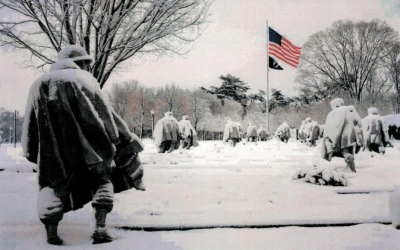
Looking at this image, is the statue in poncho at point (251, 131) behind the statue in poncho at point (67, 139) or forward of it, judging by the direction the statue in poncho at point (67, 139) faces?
forward

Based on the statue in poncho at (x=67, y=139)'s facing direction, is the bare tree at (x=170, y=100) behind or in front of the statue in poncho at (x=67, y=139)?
in front

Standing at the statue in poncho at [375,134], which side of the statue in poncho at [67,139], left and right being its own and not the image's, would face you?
front

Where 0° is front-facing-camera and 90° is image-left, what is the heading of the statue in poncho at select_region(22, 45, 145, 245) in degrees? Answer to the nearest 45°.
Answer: approximately 225°

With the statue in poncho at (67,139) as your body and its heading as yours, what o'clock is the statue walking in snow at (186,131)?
The statue walking in snow is roughly at 11 o'clock from the statue in poncho.

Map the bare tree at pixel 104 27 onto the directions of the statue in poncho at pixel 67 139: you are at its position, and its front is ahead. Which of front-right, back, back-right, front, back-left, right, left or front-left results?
front-left

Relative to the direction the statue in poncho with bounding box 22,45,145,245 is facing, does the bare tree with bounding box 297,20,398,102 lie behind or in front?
in front

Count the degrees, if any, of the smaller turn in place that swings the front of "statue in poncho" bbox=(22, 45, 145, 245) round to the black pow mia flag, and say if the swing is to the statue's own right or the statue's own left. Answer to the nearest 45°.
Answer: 0° — it already faces it
